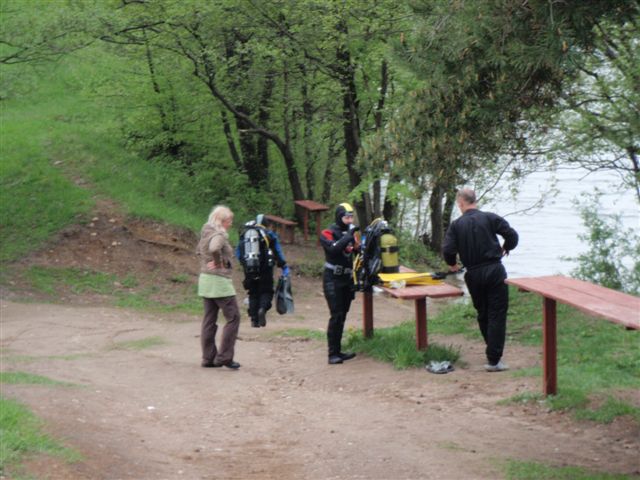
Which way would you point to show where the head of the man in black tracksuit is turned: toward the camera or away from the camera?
away from the camera

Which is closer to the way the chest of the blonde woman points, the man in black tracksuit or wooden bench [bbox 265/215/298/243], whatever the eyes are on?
the man in black tracksuit

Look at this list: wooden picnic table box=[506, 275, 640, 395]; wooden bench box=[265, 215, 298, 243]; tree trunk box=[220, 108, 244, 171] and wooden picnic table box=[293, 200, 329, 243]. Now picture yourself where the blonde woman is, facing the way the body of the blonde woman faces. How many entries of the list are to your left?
3

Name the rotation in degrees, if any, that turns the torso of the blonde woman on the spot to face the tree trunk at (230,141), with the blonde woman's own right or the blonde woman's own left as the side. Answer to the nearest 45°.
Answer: approximately 90° to the blonde woman's own left

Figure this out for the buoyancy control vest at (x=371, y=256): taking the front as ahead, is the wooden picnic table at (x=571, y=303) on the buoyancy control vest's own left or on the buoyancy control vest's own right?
on the buoyancy control vest's own left

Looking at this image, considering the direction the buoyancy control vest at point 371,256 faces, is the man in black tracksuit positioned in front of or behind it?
behind

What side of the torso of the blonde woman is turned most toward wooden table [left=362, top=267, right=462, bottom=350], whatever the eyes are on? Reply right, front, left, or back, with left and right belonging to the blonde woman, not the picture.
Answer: front

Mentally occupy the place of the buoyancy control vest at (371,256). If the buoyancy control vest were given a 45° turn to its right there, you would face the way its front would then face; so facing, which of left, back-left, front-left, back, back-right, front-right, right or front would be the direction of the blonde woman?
front-left

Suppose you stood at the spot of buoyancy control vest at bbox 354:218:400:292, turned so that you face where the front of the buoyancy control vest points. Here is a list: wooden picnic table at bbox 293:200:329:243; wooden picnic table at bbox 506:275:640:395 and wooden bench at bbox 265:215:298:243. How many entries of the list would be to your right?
2

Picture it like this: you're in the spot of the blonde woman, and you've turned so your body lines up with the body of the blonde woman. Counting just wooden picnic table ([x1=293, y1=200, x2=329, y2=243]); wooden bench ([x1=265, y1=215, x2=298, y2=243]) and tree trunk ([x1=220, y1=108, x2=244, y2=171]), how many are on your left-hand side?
3

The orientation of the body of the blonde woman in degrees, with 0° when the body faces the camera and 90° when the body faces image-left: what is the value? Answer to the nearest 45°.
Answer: approximately 270°

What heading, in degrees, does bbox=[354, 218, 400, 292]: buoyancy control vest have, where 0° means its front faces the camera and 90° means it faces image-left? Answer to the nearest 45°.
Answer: approximately 90°

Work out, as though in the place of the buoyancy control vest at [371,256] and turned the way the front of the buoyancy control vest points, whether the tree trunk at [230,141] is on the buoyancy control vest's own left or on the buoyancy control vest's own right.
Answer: on the buoyancy control vest's own right

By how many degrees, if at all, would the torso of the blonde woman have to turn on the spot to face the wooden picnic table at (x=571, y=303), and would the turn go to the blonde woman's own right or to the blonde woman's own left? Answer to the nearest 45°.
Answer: approximately 45° to the blonde woman's own right
